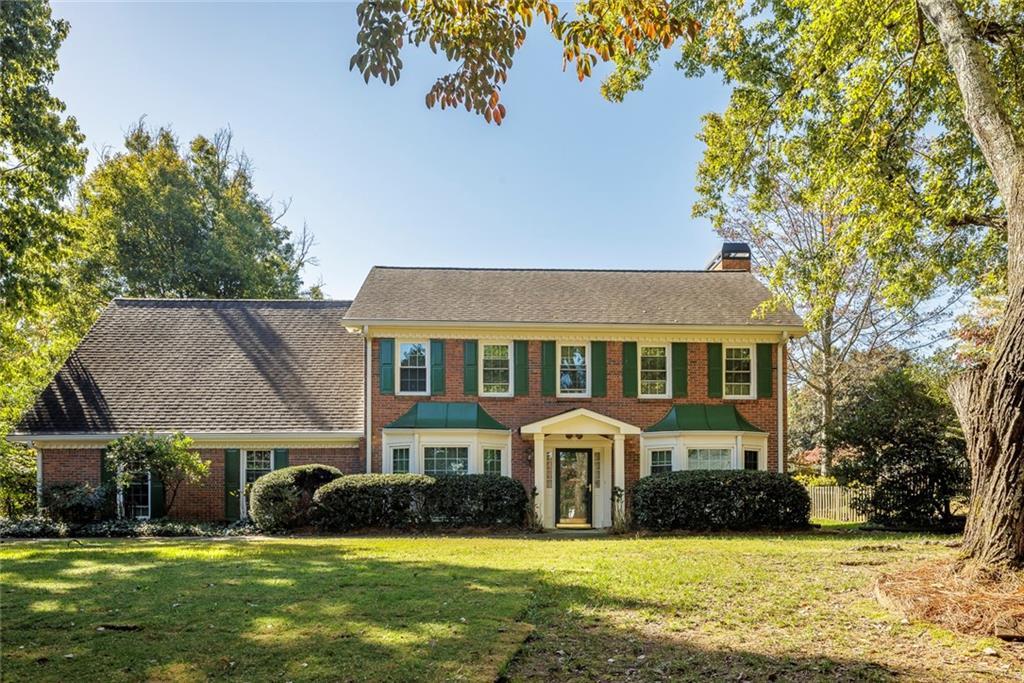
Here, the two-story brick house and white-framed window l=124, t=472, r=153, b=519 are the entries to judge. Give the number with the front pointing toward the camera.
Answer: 2

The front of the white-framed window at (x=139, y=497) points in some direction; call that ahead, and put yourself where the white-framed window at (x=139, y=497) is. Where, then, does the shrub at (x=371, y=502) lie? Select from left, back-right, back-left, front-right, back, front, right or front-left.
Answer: front-left

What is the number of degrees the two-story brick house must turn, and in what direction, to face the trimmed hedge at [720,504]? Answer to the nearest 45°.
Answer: approximately 45° to its left

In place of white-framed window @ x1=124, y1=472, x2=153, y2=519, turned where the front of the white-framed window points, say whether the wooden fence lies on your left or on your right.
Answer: on your left

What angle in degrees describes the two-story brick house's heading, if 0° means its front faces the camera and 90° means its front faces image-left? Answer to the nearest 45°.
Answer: approximately 0°

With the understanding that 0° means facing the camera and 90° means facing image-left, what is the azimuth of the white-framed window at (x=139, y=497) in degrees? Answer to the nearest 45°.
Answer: approximately 0°

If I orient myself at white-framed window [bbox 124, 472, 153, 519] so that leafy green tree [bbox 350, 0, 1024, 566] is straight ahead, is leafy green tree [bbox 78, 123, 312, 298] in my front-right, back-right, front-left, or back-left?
back-left
